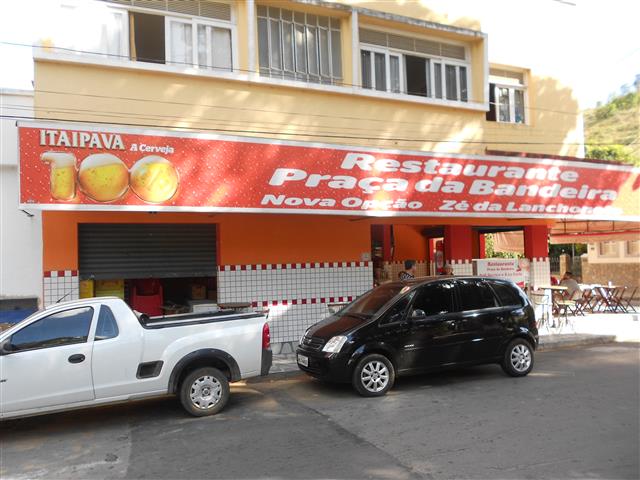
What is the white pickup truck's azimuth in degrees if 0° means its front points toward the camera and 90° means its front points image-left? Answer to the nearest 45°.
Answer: approximately 90°

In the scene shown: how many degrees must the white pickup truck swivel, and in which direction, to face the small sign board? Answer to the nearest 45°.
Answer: approximately 135° to its right

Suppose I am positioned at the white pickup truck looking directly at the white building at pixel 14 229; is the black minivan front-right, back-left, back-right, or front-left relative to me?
back-right

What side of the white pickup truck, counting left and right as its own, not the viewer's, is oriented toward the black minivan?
back

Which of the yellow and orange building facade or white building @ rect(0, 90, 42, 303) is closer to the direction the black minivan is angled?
the white building

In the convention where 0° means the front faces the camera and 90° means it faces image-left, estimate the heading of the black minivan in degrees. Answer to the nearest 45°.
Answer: approximately 45°

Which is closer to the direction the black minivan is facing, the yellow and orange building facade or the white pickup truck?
the white pickup truck
